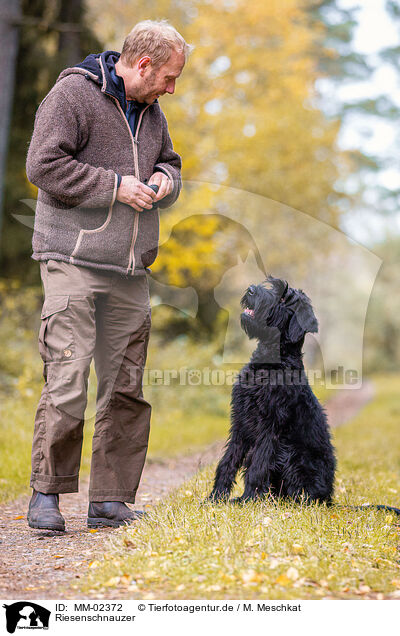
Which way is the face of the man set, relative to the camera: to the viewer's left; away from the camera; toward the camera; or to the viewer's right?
to the viewer's right

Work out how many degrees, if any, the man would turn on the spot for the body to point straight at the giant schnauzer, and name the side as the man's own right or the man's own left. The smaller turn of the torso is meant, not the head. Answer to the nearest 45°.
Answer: approximately 45° to the man's own left

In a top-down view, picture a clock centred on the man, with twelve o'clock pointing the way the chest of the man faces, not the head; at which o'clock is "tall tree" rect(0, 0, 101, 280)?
The tall tree is roughly at 7 o'clock from the man.

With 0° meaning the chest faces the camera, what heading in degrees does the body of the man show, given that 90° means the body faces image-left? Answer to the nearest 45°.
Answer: approximately 315°
